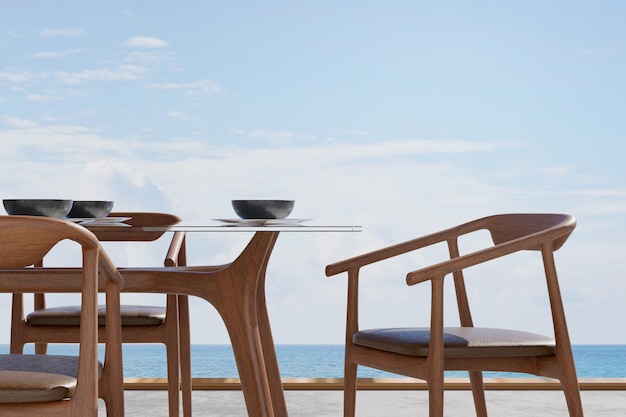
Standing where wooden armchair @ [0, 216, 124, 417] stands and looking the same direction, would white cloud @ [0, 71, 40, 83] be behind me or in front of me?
in front

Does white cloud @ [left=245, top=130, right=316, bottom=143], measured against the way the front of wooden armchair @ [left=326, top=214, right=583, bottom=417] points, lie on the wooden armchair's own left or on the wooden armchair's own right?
on the wooden armchair's own right

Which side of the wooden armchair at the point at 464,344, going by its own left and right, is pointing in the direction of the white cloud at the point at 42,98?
right

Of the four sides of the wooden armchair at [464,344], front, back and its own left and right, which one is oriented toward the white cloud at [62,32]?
right

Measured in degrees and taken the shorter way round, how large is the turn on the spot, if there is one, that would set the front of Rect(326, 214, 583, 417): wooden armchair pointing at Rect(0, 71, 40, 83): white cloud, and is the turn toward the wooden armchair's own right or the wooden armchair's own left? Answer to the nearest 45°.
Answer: approximately 90° to the wooden armchair's own right
